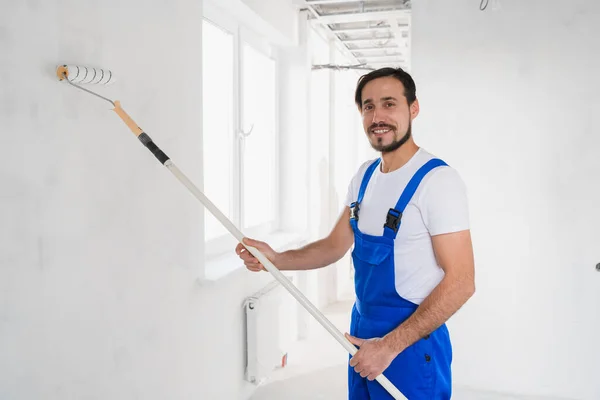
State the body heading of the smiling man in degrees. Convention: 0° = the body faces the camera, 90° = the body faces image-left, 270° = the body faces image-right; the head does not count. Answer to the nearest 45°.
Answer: approximately 45°

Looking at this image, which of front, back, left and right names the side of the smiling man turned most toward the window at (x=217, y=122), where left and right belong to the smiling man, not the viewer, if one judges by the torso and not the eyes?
right

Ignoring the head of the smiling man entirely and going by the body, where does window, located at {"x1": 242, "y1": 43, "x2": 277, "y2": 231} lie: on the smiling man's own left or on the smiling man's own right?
on the smiling man's own right

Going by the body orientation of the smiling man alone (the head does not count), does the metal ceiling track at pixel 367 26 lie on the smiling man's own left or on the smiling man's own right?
on the smiling man's own right

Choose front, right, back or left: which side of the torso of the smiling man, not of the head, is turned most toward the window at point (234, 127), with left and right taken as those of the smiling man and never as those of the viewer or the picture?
right
